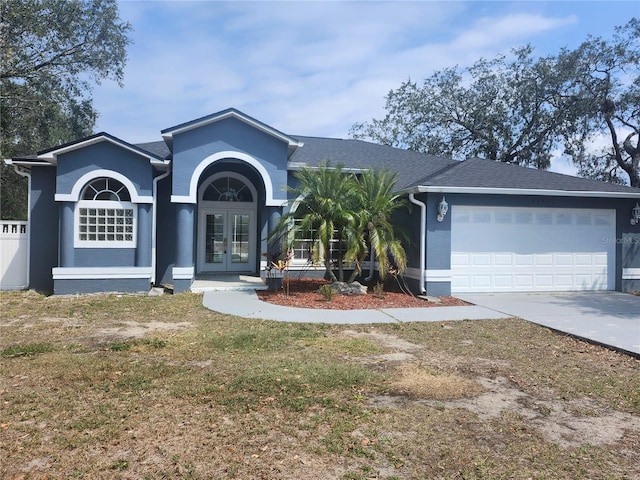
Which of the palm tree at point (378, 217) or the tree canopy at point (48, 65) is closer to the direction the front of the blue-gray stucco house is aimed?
the palm tree

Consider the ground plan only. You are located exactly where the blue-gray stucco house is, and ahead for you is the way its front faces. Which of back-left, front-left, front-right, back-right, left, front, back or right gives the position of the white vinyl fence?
right

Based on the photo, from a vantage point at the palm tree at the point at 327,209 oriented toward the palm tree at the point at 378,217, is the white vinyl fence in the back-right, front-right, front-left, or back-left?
back-left

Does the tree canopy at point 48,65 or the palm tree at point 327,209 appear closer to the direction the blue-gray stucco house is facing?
the palm tree

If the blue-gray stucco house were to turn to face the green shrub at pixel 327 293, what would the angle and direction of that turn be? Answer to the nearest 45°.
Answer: approximately 45° to its left

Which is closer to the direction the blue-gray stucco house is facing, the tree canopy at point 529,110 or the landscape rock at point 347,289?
the landscape rock

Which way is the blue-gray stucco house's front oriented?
toward the camera

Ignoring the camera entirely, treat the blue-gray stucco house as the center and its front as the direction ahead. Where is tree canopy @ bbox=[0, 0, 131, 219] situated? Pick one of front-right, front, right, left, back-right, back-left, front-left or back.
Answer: back-right

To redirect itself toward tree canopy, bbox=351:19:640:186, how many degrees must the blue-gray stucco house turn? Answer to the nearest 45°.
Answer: approximately 135° to its left
